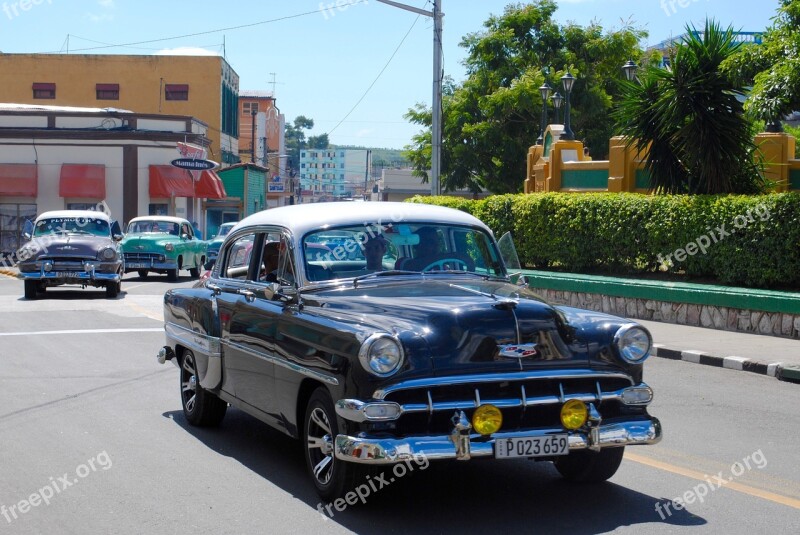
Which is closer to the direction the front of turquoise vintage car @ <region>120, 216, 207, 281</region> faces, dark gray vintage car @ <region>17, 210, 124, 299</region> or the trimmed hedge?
the dark gray vintage car

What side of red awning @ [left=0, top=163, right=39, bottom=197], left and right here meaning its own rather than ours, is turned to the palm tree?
front

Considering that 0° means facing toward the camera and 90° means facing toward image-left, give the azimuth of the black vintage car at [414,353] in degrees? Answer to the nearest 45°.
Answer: approximately 315°

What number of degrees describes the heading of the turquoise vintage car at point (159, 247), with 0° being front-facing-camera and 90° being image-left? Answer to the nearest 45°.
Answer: approximately 45°

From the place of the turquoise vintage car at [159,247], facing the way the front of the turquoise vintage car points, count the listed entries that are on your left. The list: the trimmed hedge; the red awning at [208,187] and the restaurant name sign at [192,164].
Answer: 1

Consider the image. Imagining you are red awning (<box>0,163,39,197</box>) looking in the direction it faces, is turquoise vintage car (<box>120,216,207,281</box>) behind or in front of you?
in front

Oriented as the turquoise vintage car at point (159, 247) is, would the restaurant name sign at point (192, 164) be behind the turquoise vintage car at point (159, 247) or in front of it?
behind

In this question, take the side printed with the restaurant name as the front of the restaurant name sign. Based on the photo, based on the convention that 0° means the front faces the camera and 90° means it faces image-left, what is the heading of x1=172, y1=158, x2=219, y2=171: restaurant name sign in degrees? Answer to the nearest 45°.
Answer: approximately 0°

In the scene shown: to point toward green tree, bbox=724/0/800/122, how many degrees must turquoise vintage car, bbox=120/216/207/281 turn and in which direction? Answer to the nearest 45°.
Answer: approximately 90° to its left

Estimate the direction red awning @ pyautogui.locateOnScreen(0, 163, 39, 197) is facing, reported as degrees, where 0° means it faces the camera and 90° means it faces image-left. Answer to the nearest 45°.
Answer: approximately 0°
